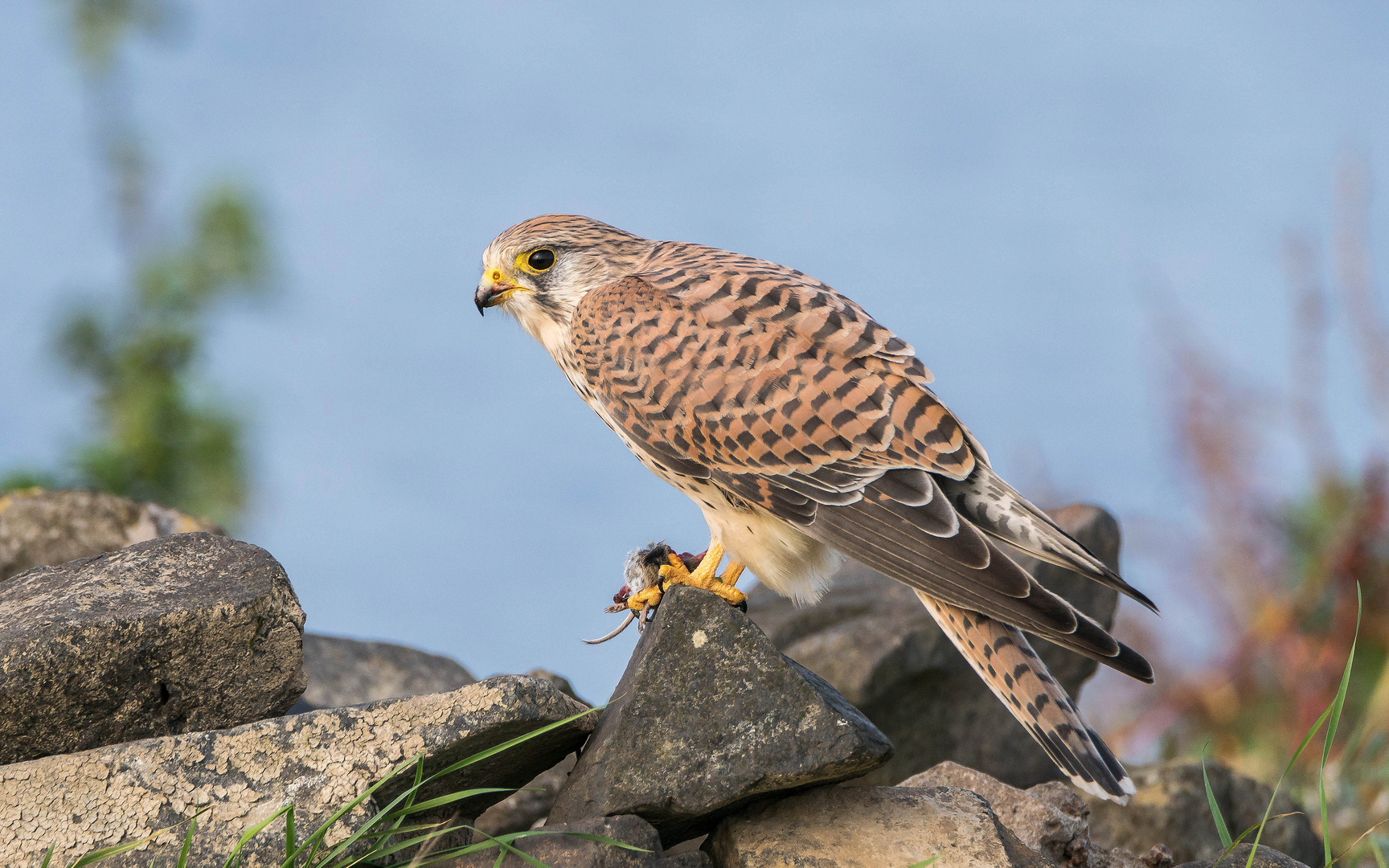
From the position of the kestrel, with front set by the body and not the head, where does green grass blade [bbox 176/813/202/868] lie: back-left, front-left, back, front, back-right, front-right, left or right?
front-left

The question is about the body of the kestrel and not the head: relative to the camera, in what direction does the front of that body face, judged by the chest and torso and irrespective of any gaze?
to the viewer's left

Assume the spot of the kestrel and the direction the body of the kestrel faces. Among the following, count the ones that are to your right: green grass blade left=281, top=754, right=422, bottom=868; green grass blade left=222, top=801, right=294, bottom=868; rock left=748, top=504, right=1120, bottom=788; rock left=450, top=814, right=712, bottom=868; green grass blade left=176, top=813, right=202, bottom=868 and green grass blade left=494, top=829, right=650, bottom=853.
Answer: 1

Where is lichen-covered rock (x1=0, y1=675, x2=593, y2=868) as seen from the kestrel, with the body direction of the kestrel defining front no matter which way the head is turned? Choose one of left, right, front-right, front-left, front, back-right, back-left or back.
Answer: front-left

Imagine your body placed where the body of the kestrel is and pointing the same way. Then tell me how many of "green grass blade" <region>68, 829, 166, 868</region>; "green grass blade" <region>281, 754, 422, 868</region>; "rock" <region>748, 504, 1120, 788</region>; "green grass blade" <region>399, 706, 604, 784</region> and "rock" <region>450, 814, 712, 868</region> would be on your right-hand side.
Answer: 1

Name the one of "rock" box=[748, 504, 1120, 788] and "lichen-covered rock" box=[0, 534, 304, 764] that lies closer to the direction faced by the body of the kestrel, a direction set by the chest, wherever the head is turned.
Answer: the lichen-covered rock

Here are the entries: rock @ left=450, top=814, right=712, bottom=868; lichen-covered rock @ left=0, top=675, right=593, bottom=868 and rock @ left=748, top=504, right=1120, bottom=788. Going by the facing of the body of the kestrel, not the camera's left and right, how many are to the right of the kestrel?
1

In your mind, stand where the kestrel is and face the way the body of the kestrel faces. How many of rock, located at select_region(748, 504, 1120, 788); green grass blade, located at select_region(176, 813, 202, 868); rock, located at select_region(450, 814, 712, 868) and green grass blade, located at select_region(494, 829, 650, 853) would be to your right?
1

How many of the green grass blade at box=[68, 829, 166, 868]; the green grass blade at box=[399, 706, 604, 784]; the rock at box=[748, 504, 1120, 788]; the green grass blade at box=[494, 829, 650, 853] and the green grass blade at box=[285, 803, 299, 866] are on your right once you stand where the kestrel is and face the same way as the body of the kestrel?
1

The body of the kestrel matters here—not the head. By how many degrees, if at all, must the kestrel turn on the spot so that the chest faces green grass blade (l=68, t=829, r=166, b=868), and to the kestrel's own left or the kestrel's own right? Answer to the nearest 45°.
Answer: approximately 45° to the kestrel's own left
